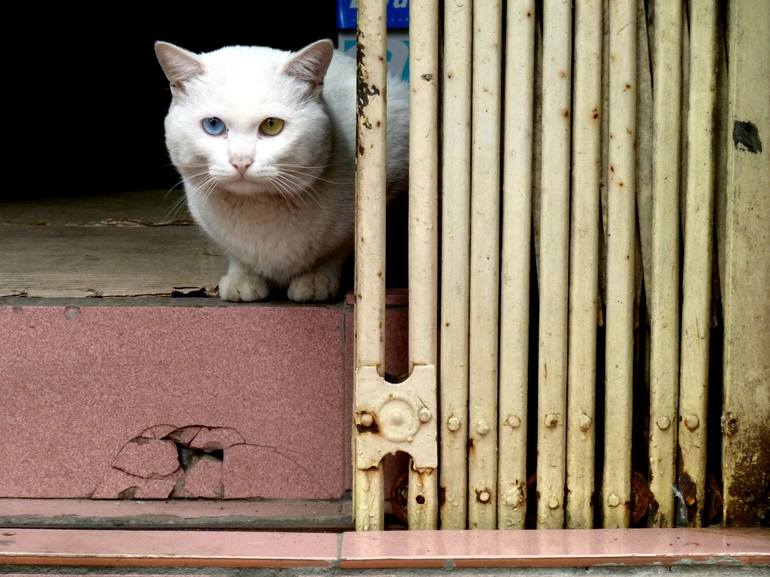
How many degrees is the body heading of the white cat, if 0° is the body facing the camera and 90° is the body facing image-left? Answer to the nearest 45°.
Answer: approximately 45°

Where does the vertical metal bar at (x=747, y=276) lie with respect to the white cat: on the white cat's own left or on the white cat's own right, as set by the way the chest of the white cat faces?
on the white cat's own left
